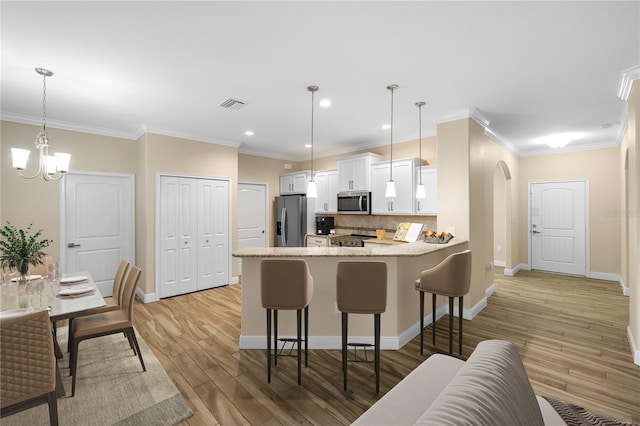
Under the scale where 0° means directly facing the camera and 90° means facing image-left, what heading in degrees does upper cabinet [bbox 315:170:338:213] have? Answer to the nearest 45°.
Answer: approximately 45°

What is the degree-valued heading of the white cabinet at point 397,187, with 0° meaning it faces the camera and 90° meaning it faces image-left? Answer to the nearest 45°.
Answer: approximately 45°

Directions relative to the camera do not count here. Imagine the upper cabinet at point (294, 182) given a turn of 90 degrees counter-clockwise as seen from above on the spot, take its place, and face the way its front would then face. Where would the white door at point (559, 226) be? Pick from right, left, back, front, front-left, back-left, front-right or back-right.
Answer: front-left

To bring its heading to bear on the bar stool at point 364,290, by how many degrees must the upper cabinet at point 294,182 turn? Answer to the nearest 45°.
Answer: approximately 45° to its left

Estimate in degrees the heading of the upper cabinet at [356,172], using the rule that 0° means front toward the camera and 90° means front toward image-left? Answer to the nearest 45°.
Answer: approximately 45°

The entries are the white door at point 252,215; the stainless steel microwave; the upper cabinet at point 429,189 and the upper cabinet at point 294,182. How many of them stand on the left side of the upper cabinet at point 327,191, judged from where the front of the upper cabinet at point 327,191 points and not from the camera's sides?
2

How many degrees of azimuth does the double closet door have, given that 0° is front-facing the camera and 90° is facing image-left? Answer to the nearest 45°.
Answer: approximately 315°

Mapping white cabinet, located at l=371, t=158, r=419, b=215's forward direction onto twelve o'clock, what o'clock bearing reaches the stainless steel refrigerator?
The stainless steel refrigerator is roughly at 2 o'clock from the white cabinet.

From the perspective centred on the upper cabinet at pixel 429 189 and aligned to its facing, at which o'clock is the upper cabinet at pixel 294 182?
the upper cabinet at pixel 294 182 is roughly at 2 o'clock from the upper cabinet at pixel 429 189.

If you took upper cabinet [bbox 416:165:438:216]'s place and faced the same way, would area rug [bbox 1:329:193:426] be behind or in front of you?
in front
